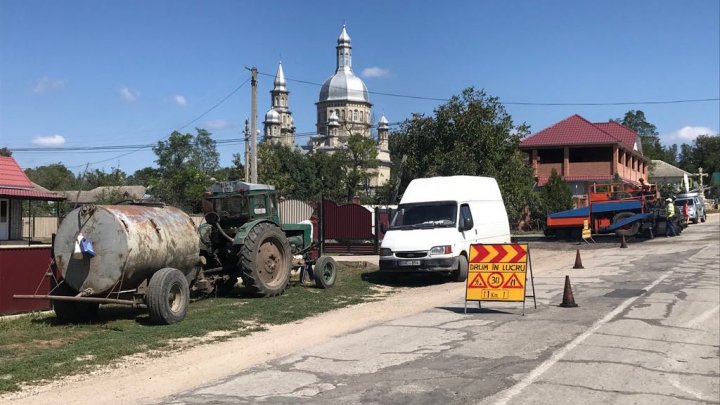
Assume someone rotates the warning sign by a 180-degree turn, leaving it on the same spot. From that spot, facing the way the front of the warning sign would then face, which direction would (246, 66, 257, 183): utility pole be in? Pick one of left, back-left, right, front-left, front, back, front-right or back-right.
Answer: front-left

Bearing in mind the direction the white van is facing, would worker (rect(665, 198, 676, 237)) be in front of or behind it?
behind

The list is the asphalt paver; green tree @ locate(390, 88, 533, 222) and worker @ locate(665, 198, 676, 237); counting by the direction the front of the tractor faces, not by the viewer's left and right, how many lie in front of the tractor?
3

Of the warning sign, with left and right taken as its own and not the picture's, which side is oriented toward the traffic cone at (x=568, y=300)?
left

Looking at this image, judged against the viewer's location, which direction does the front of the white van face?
facing the viewer and to the left of the viewer

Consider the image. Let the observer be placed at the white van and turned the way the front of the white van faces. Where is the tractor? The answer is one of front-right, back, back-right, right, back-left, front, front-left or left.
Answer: front

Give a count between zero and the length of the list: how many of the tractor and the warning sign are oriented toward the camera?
1

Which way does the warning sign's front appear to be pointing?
toward the camera

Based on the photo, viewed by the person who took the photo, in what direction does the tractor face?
facing away from the viewer and to the right of the viewer

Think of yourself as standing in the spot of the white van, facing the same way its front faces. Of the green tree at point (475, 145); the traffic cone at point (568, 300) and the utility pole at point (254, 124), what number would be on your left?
1

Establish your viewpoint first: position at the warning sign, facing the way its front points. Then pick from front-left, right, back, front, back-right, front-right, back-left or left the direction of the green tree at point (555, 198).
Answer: back

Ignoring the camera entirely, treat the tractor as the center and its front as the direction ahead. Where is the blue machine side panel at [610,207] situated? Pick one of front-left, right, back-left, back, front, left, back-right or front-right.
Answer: front

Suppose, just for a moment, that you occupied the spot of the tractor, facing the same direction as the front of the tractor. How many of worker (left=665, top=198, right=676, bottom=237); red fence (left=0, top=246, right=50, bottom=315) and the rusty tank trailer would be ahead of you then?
1

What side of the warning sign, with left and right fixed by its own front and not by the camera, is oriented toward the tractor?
right

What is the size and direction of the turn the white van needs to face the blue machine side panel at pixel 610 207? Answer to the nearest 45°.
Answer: approximately 180°
